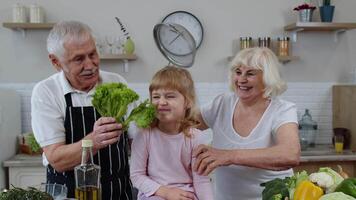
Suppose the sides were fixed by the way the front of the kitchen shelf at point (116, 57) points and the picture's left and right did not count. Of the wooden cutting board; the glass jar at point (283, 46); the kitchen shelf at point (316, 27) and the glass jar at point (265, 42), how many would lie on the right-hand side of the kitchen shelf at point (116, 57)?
0

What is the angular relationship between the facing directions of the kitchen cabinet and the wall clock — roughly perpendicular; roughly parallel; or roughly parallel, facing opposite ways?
roughly parallel

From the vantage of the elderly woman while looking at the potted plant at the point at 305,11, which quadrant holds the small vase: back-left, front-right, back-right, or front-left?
front-left

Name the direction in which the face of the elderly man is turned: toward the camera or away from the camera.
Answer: toward the camera

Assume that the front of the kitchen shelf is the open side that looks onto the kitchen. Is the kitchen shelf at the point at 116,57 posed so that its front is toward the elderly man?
yes

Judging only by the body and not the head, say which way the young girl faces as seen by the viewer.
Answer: toward the camera

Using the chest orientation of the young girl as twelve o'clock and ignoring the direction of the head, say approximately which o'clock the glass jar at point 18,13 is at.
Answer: The glass jar is roughly at 5 o'clock from the young girl.

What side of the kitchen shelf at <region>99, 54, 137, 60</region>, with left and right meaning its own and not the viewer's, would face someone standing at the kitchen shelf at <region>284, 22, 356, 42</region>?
left

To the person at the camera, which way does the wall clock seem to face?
facing the viewer

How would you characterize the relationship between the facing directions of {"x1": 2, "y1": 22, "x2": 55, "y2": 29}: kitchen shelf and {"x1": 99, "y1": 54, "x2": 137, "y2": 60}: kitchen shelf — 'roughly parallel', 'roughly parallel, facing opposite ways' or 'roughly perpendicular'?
roughly parallel

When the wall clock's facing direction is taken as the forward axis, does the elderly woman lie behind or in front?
in front

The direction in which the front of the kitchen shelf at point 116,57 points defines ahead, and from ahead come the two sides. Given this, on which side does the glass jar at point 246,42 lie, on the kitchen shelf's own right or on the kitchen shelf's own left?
on the kitchen shelf's own left

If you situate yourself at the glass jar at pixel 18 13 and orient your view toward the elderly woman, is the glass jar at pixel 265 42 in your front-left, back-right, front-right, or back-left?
front-left

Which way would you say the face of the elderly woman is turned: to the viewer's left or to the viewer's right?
to the viewer's left

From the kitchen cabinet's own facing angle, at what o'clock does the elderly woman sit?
The elderly woman is roughly at 11 o'clock from the kitchen cabinet.
